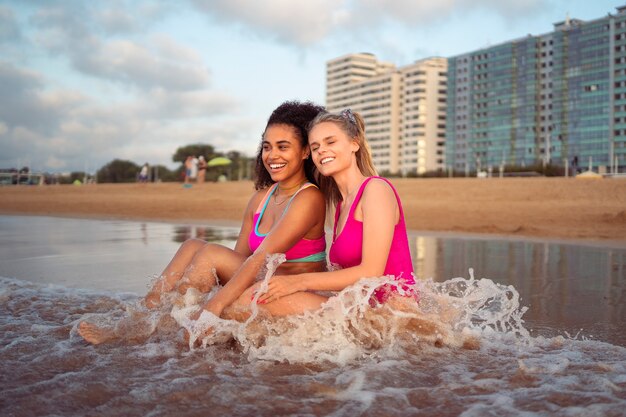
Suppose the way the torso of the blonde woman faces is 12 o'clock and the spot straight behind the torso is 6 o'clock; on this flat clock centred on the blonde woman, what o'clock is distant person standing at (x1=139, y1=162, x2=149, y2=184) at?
The distant person standing is roughly at 4 o'clock from the blonde woman.

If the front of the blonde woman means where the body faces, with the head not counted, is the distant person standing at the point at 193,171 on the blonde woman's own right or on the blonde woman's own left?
on the blonde woman's own right

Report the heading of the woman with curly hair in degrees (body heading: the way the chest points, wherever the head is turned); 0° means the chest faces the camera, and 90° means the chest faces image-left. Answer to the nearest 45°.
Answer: approximately 45°

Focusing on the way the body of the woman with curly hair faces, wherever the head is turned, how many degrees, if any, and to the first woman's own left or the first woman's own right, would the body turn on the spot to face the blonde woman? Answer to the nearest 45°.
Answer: approximately 90° to the first woman's own left

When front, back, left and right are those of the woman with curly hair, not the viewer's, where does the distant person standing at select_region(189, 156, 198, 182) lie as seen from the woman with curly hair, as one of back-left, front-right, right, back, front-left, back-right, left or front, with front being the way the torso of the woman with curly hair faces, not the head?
back-right

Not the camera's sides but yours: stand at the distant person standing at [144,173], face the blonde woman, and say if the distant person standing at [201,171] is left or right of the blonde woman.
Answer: left

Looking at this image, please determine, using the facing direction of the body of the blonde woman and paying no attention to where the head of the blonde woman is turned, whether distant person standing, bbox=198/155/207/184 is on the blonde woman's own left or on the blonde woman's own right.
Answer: on the blonde woman's own right

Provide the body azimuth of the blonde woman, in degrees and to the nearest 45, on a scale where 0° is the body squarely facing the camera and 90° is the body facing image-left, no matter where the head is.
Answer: approximately 45°
